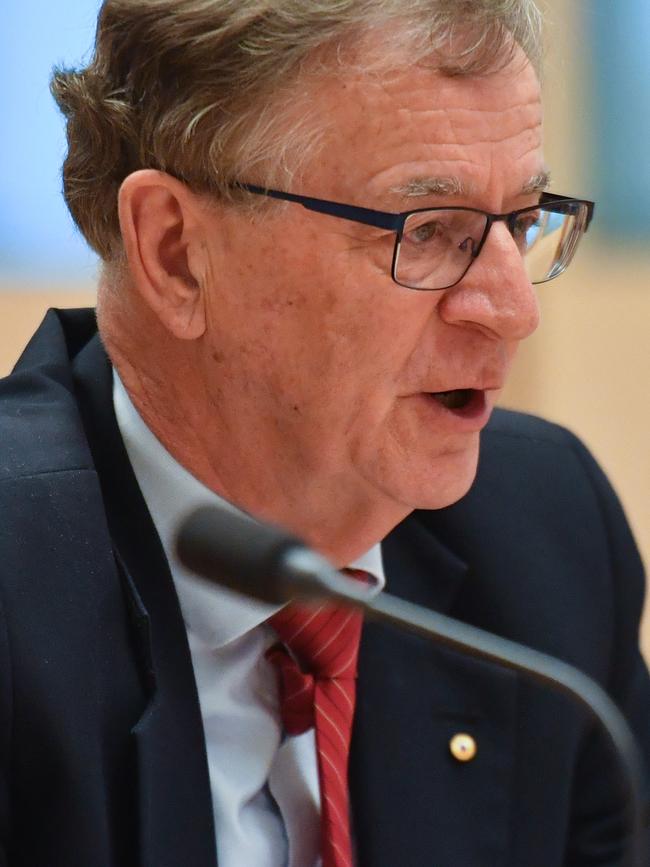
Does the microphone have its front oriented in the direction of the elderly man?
no

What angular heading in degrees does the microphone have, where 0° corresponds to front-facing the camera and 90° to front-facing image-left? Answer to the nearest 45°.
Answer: approximately 90°

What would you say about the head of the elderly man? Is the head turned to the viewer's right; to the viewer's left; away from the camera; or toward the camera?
to the viewer's right

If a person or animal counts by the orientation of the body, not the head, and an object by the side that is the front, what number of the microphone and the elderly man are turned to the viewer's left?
1

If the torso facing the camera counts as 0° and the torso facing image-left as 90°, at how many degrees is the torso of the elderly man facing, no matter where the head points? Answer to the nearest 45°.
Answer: approximately 315°
